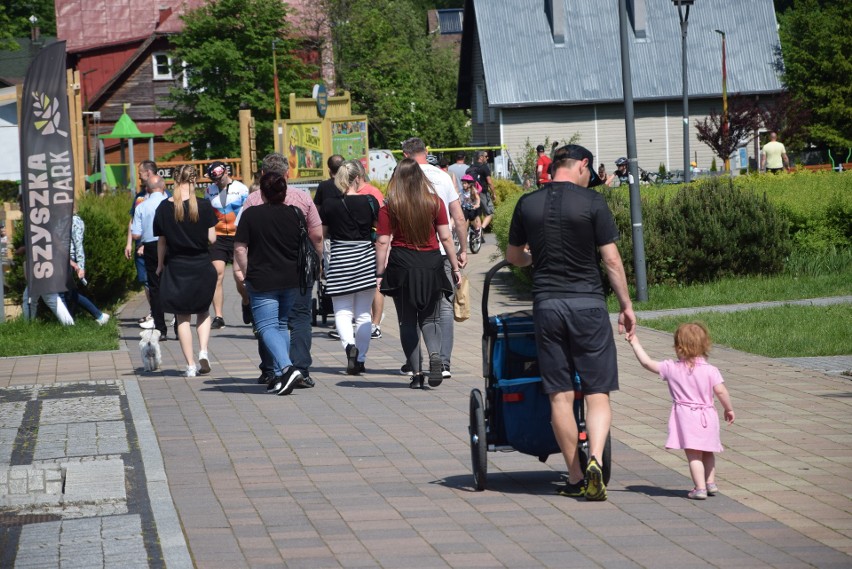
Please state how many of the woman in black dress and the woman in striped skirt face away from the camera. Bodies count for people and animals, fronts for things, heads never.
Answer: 2

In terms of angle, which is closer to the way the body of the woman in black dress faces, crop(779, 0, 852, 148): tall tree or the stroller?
the tall tree

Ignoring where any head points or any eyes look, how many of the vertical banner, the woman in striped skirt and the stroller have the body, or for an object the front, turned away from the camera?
2

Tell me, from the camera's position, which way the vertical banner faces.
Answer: facing the viewer

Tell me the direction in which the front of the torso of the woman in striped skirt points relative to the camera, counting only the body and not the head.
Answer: away from the camera

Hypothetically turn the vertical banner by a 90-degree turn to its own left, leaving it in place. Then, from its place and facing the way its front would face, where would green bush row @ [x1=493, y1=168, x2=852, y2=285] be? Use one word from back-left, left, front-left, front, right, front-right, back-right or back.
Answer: front

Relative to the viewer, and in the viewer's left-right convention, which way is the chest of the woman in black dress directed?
facing away from the viewer

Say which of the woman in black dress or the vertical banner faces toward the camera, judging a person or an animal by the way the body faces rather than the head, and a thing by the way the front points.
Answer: the vertical banner

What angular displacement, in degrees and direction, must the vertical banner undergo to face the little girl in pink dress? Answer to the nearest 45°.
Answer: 0° — it already faces them

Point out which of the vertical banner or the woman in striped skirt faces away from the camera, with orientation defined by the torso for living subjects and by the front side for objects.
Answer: the woman in striped skirt

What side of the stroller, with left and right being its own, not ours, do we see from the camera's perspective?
back

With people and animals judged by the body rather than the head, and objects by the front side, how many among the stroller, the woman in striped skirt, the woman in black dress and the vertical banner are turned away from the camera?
3

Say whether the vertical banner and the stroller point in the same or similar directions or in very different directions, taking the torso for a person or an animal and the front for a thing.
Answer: very different directions

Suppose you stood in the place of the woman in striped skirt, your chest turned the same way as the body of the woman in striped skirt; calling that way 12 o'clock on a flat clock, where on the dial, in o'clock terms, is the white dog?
The white dog is roughly at 9 o'clock from the woman in striped skirt.

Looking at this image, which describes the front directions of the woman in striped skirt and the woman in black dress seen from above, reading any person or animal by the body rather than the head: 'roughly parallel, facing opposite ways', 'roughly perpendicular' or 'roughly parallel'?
roughly parallel

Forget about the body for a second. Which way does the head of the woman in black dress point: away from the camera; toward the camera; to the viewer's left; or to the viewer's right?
away from the camera

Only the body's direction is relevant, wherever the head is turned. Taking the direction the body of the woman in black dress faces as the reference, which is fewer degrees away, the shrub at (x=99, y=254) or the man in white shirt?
the shrub
